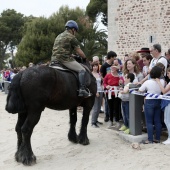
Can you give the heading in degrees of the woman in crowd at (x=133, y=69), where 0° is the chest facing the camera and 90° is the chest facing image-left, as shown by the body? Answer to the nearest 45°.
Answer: approximately 45°

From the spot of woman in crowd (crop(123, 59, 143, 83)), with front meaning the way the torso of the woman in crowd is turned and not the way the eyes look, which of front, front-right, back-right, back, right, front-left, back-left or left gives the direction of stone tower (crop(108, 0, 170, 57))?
back-right

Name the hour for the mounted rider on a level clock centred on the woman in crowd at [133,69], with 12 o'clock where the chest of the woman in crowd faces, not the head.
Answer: The mounted rider is roughly at 12 o'clock from the woman in crowd.

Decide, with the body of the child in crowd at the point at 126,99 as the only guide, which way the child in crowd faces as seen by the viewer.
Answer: to the viewer's left

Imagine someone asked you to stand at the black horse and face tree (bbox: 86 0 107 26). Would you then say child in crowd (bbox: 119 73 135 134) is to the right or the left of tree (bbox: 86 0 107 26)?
right

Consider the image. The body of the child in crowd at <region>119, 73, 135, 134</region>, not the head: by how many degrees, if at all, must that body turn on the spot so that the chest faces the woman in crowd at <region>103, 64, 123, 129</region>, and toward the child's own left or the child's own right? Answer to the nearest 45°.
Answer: approximately 45° to the child's own right

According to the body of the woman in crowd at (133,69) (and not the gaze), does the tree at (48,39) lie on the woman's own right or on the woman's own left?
on the woman's own right
